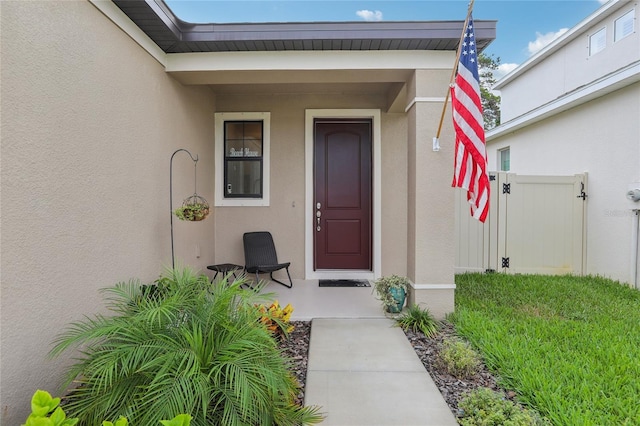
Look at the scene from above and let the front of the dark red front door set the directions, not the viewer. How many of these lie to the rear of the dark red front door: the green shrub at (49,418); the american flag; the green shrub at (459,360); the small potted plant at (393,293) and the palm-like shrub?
0

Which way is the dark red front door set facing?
toward the camera

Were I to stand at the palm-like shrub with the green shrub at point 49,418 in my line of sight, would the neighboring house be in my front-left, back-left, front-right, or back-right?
back-left

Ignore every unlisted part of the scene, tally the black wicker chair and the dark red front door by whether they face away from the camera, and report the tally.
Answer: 0

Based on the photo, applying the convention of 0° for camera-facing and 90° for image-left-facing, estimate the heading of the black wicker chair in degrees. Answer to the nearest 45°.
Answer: approximately 315°

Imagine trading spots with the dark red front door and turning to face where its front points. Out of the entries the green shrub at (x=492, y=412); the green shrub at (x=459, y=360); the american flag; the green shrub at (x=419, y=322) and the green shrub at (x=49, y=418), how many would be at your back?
0

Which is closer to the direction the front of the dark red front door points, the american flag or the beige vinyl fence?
the american flag

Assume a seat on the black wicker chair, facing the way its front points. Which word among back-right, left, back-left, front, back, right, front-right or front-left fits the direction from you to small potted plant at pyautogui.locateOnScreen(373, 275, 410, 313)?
front

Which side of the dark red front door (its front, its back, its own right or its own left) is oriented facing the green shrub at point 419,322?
front

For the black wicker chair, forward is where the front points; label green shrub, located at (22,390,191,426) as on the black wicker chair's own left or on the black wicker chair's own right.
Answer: on the black wicker chair's own right

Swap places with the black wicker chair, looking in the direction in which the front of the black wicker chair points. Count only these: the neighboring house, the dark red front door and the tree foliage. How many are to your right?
0

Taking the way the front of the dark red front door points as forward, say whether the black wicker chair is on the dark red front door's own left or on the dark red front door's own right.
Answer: on the dark red front door's own right

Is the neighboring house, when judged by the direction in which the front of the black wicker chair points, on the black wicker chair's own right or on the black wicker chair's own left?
on the black wicker chair's own left

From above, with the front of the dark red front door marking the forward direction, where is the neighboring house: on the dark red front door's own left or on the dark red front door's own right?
on the dark red front door's own left

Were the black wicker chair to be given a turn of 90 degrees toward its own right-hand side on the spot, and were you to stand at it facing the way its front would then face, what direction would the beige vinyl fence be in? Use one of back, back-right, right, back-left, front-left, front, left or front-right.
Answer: back-left

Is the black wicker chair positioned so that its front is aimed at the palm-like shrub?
no

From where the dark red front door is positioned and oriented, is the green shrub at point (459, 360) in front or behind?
in front

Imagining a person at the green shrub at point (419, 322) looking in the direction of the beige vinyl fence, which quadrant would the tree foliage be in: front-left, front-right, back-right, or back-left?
front-left
